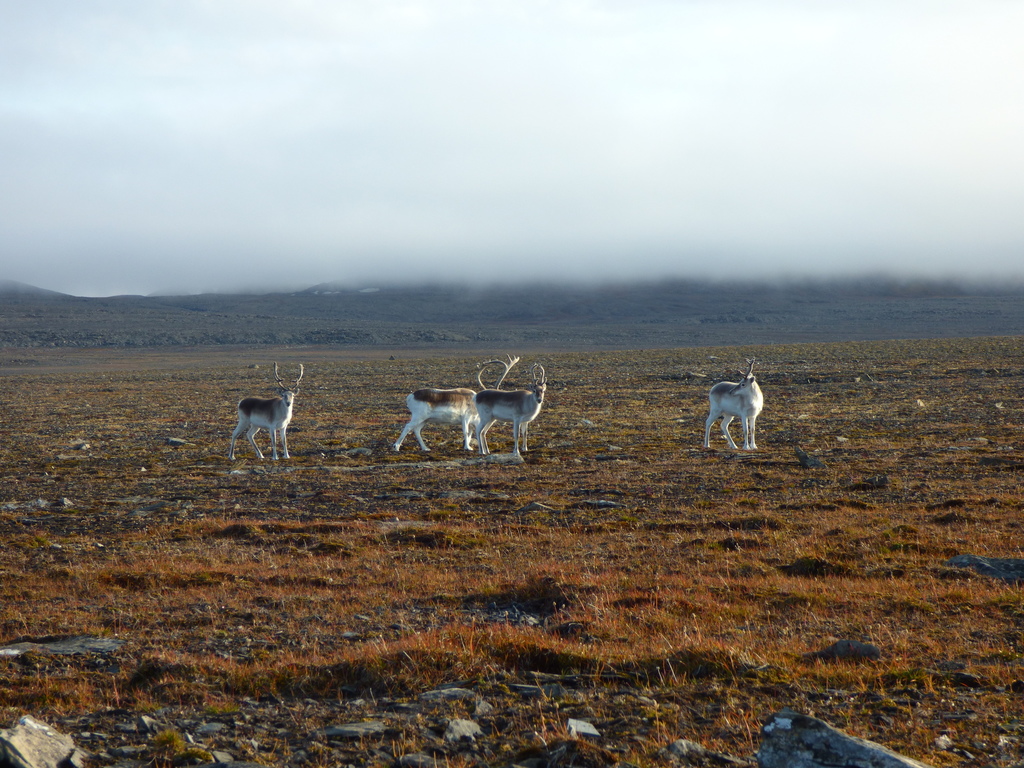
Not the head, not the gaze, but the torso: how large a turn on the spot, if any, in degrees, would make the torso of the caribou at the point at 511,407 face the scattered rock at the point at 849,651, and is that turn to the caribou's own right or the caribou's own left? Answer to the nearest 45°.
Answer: approximately 90° to the caribou's own right

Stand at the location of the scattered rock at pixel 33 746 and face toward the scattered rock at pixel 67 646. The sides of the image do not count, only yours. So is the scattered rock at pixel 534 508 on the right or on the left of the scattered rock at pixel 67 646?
right

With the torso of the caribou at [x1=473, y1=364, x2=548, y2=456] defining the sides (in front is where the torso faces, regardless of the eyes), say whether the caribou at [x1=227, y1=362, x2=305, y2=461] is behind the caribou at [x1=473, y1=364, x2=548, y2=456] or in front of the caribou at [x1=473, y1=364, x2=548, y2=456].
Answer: behind

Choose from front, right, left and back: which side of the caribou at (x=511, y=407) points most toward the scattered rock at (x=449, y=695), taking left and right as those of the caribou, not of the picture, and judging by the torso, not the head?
right

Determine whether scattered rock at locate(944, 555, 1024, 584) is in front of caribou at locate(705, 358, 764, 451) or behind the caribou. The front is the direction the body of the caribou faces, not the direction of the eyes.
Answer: in front

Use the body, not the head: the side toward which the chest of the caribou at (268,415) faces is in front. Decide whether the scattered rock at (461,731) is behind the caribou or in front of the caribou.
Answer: in front

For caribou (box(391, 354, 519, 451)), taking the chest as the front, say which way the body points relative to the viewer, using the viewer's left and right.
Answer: facing to the right of the viewer

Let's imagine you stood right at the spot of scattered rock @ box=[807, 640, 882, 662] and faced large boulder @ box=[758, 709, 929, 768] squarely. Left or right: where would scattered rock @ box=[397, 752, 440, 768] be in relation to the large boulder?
right

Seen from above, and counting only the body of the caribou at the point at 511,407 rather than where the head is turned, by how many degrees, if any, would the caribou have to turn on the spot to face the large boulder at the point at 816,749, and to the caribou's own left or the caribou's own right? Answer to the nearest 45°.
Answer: approximately 90° to the caribou's own right

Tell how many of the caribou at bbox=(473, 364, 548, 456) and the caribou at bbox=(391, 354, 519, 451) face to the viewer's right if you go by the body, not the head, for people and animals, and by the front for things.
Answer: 2

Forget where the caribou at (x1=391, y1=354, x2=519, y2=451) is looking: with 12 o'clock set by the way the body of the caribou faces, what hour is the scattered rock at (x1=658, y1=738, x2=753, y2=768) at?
The scattered rock is roughly at 3 o'clock from the caribou.

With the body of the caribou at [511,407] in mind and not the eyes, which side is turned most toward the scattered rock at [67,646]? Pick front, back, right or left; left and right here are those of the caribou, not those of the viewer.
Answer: right

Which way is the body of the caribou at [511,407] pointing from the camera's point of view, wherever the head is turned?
to the viewer's right
